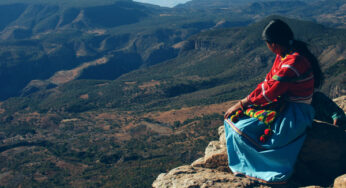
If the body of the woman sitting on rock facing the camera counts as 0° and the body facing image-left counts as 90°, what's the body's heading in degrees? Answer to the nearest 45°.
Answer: approximately 90°

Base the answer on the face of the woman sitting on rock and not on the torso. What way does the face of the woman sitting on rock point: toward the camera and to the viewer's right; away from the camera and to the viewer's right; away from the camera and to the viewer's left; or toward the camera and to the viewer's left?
away from the camera and to the viewer's left
